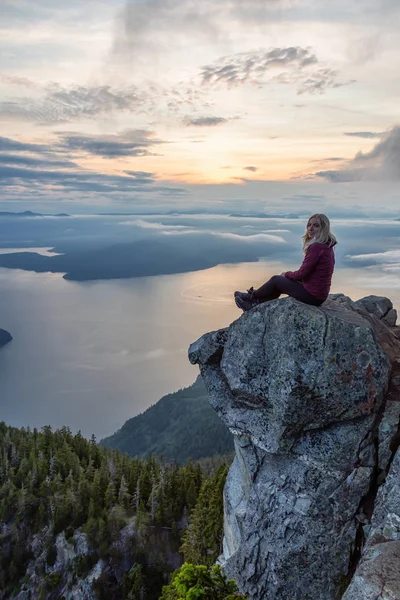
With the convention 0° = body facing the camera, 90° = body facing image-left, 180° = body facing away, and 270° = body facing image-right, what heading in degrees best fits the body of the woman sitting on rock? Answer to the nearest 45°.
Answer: approximately 90°

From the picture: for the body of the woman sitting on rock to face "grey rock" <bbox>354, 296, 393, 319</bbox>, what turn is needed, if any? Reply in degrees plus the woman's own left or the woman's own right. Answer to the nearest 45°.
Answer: approximately 135° to the woman's own right

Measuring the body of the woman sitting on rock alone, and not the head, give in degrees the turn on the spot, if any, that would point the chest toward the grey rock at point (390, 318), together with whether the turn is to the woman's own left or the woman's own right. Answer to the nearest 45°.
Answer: approximately 135° to the woman's own right

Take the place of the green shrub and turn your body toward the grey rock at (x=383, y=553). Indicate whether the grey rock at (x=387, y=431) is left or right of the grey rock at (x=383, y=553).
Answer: left
